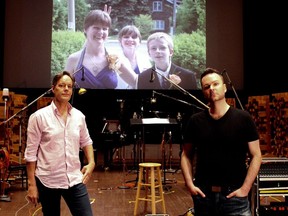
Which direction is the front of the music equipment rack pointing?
toward the camera
